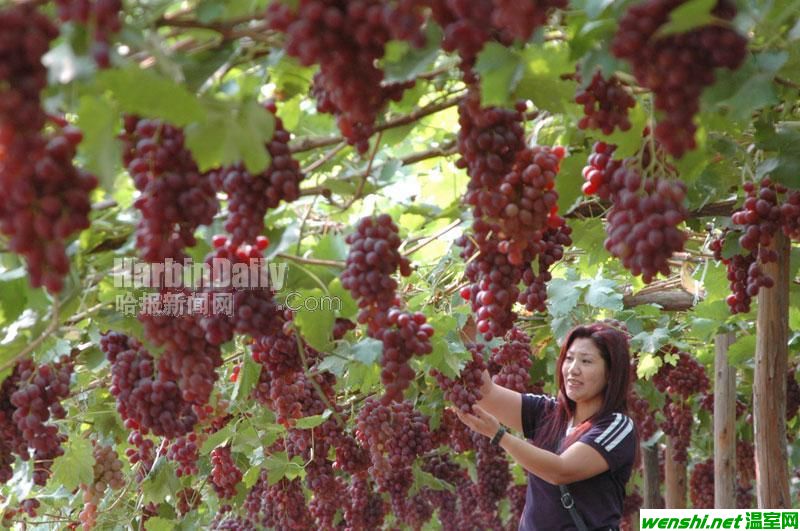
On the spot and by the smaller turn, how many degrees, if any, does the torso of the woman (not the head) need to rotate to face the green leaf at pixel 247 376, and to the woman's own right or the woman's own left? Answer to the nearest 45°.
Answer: approximately 45° to the woman's own right

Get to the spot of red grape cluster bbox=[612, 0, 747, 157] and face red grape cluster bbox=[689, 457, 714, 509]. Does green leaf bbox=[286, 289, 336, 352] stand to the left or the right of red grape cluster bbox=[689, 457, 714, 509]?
left

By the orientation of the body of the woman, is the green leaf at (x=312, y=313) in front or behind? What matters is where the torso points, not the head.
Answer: in front

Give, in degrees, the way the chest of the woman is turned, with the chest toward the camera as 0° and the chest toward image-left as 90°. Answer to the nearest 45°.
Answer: approximately 45°

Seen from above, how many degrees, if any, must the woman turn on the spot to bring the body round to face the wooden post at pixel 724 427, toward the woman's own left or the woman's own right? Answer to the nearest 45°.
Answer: approximately 180°

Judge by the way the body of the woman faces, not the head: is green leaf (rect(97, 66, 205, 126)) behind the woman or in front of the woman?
in front

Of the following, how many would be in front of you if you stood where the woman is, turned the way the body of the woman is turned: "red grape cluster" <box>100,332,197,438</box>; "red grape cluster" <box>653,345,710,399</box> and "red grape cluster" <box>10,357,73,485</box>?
2

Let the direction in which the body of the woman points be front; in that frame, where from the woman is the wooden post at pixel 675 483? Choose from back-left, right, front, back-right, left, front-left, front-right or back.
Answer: back-right

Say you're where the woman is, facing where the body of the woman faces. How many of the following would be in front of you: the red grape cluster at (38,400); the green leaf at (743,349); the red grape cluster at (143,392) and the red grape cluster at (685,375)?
2

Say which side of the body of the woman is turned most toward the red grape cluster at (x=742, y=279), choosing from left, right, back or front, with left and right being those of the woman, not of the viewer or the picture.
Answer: left

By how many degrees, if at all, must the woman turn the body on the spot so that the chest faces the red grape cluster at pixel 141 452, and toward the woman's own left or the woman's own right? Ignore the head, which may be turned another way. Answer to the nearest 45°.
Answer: approximately 45° to the woman's own right

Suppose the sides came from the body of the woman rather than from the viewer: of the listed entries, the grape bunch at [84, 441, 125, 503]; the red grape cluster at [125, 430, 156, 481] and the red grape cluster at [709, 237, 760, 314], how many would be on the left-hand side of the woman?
1
